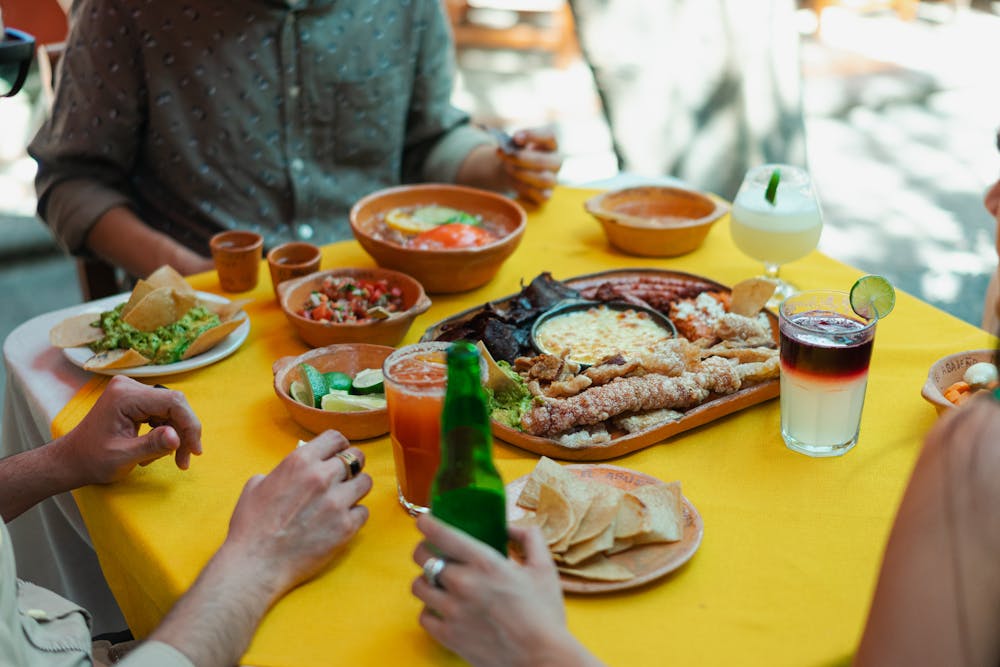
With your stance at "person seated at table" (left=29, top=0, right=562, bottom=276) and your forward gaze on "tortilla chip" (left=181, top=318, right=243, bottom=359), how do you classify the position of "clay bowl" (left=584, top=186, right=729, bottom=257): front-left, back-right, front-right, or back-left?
front-left

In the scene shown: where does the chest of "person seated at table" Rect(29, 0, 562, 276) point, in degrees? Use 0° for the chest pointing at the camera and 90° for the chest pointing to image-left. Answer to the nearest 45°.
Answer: approximately 0°

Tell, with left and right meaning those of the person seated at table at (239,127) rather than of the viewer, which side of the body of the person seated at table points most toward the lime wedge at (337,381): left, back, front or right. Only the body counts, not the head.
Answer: front

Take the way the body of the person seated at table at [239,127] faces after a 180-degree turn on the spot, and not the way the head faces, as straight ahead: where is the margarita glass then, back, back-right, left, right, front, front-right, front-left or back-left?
back-right

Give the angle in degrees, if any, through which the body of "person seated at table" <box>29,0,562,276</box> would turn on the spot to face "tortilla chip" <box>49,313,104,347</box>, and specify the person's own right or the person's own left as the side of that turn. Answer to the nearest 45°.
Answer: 0° — they already face it

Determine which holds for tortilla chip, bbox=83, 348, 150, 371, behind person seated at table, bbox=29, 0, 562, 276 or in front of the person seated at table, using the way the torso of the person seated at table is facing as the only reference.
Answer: in front

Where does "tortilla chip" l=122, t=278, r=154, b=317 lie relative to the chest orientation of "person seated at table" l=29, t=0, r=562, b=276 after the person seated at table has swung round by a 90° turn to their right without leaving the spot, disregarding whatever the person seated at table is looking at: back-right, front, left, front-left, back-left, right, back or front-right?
left

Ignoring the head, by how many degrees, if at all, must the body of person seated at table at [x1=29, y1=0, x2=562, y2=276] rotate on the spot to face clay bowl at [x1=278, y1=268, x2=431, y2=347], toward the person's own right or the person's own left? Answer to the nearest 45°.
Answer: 0° — they already face it

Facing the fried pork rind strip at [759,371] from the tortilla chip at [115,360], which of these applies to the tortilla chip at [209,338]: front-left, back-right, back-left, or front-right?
front-left

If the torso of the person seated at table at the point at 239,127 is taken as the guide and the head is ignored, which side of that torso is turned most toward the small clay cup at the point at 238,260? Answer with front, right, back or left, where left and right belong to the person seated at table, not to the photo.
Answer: front

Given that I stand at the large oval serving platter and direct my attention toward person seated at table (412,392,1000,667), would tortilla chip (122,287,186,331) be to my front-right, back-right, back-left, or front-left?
back-right

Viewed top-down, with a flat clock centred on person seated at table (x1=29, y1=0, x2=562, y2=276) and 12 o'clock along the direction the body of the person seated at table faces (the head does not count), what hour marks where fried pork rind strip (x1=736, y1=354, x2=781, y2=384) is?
The fried pork rind strip is roughly at 11 o'clock from the person seated at table.

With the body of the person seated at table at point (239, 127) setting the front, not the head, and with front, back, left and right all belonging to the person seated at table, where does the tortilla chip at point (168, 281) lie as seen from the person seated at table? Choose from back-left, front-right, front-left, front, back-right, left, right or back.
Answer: front

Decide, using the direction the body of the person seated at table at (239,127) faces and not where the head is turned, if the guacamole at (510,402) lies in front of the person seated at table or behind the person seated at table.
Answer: in front
